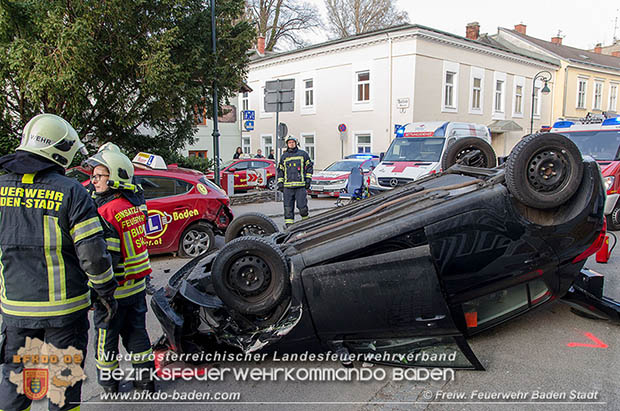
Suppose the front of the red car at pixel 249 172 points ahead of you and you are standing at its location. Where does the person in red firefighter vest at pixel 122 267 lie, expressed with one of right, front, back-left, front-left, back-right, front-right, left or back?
front-left

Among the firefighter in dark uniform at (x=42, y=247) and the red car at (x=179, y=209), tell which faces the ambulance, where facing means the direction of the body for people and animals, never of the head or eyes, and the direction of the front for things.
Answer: the firefighter in dark uniform

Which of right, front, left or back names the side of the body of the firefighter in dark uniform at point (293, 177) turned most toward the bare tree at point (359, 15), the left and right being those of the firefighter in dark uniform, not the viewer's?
back

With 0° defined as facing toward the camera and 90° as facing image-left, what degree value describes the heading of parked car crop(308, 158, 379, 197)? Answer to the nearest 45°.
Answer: approximately 45°

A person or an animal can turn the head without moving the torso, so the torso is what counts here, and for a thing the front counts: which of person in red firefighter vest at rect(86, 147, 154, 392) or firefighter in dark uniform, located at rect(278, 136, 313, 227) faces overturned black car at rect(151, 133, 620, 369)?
the firefighter in dark uniform

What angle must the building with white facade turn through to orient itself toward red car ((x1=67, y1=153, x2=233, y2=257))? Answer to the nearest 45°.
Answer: approximately 45° to its right
